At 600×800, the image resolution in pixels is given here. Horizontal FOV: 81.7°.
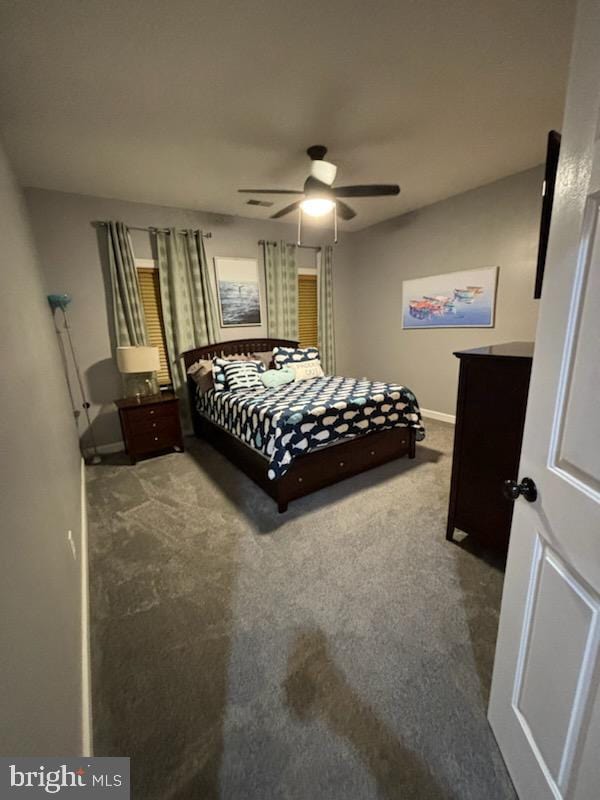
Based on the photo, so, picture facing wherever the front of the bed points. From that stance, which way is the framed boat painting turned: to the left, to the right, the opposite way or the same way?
to the right

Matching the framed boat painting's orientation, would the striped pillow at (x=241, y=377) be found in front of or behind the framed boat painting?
in front

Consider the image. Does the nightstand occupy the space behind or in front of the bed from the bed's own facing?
behind

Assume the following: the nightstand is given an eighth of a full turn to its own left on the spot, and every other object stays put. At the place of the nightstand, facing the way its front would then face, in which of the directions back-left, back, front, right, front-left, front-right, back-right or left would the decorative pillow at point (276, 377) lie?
front-left

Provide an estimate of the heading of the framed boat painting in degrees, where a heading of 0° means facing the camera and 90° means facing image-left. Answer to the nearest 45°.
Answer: approximately 45°

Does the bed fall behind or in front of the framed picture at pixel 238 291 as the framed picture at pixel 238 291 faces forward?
in front

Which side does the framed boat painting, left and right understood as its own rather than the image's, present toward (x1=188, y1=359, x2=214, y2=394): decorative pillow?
front

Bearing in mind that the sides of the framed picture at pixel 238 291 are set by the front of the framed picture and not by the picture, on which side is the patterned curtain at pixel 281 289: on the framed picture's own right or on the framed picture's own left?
on the framed picture's own left

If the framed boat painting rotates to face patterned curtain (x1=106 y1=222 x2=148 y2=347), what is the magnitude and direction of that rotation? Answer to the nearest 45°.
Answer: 0° — it already faces it

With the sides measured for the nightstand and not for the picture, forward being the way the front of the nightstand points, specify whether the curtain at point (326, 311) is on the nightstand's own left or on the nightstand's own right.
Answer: on the nightstand's own left

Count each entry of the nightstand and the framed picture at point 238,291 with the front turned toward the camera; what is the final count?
2

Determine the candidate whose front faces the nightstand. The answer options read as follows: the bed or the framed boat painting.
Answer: the framed boat painting

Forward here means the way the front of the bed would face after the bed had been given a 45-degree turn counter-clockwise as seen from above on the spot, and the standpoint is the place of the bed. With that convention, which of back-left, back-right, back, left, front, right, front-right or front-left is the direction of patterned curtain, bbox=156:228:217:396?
back-left
